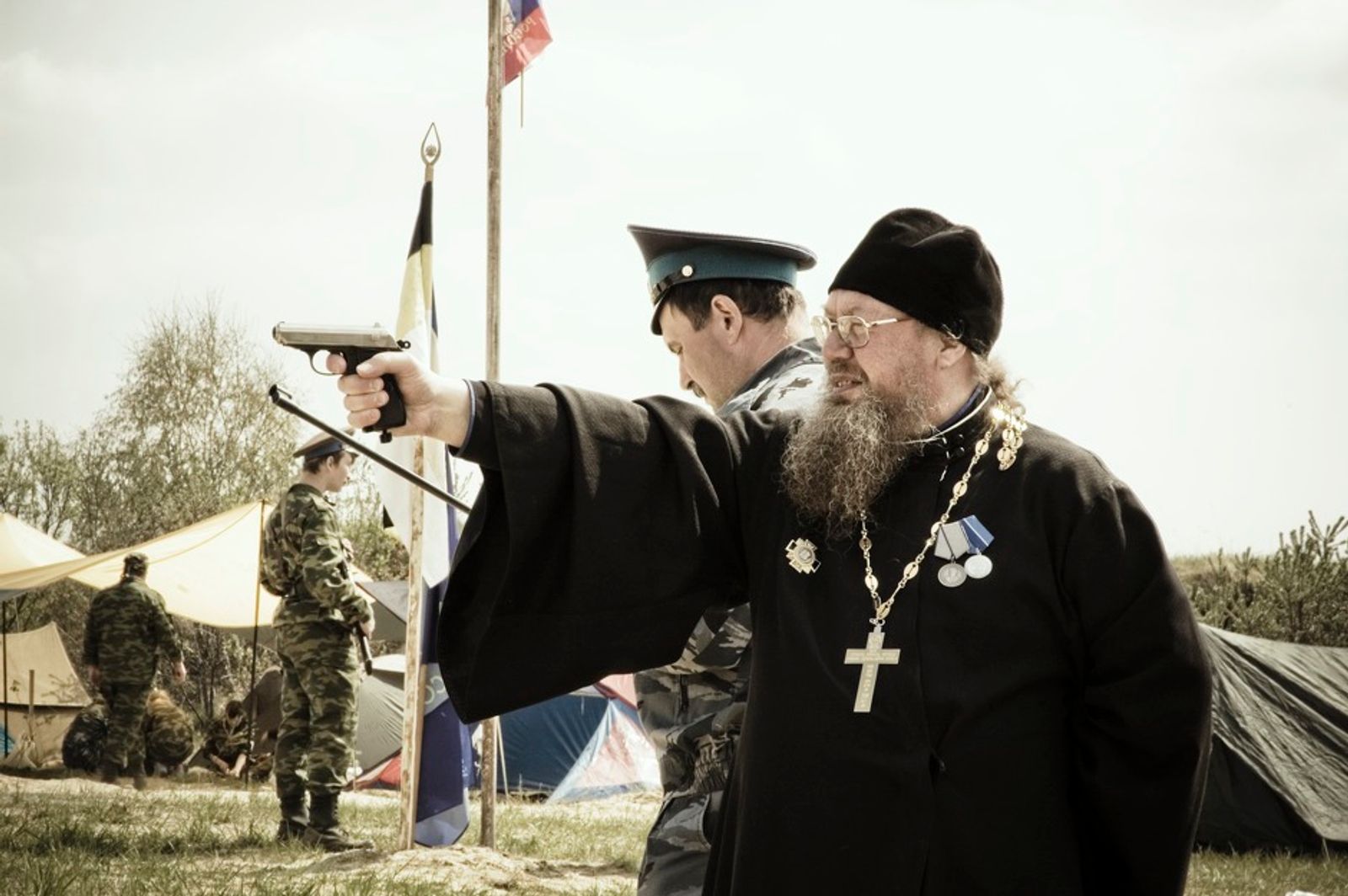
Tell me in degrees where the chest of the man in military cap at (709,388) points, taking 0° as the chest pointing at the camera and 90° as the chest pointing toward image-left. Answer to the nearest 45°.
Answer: approximately 90°

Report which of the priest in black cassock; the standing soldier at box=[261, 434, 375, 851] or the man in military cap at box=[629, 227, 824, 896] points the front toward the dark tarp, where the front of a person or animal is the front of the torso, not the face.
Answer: the standing soldier

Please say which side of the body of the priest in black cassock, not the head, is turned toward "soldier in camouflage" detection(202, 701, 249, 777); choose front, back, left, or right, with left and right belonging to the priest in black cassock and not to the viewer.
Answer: right

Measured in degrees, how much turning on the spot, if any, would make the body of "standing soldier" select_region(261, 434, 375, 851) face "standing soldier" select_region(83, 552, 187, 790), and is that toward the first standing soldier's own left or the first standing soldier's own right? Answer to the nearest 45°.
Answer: approximately 90° to the first standing soldier's own left

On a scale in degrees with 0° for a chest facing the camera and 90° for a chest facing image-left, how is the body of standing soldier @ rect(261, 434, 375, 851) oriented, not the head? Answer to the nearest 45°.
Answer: approximately 270°

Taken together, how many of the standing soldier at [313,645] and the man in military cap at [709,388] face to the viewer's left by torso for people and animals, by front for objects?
1

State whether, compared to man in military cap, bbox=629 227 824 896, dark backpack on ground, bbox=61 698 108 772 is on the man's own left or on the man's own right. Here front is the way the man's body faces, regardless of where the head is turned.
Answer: on the man's own right

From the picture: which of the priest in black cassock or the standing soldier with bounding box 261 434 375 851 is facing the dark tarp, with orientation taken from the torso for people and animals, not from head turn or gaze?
the standing soldier

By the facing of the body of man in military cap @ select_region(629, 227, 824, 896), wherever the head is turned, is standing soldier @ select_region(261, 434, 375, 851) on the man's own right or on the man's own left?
on the man's own right
